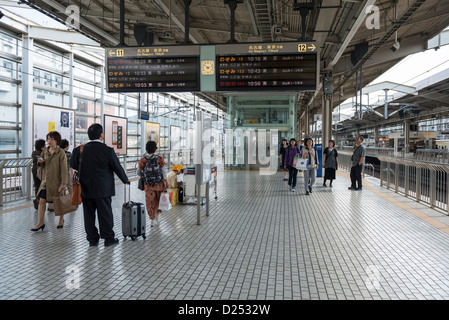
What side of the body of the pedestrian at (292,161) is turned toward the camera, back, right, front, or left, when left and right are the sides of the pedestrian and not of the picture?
front

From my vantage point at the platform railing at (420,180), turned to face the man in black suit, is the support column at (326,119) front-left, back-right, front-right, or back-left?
back-right

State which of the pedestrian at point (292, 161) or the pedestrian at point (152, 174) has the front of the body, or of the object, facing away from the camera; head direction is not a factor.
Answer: the pedestrian at point (152, 174)

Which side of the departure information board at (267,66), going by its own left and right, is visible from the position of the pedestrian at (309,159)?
back

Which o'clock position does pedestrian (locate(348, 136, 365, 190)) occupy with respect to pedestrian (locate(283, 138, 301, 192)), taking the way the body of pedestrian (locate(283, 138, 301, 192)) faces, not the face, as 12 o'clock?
pedestrian (locate(348, 136, 365, 190)) is roughly at 9 o'clock from pedestrian (locate(283, 138, 301, 192)).

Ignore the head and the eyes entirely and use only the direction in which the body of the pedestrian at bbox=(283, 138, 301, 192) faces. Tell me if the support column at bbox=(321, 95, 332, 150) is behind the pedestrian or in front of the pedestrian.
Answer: behind

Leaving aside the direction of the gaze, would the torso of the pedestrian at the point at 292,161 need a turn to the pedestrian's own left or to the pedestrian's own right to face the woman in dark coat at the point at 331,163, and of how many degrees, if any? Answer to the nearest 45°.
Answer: approximately 135° to the pedestrian's own left

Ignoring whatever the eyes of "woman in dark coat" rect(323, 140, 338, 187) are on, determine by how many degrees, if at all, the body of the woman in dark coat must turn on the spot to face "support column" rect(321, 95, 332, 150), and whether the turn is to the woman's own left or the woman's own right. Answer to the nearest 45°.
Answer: approximately 180°

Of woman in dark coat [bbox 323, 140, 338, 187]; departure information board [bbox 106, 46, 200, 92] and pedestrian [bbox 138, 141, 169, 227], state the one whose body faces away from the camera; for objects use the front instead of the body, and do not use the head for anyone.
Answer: the pedestrian

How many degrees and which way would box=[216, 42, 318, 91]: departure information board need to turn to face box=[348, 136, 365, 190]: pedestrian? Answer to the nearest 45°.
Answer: approximately 135° to its left

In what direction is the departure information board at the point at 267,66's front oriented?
toward the camera

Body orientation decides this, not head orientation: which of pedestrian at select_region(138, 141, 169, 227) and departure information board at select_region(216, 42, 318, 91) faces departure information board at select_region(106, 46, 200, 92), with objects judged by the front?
the pedestrian

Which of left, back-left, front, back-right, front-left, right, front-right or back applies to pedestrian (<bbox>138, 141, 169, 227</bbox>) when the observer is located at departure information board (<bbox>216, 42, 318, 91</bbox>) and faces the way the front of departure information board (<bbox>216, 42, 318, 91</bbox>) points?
front-right
